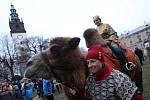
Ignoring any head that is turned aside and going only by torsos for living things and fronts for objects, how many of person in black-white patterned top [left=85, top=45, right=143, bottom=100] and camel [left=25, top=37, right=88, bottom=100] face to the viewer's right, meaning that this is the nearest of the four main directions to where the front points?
0

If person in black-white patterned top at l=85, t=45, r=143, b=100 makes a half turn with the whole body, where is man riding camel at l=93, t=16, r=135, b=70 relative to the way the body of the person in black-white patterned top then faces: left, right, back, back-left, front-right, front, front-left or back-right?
front-left

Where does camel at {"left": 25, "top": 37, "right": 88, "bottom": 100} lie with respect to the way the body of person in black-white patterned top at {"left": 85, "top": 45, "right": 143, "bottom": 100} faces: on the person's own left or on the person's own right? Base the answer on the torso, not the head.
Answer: on the person's own right

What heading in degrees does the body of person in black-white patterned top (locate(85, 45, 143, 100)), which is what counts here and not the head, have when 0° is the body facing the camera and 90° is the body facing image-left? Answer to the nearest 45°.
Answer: approximately 45°

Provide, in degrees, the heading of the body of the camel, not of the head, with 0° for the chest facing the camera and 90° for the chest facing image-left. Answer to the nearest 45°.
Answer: approximately 90°
